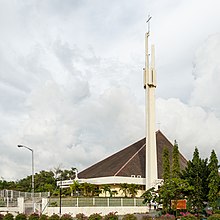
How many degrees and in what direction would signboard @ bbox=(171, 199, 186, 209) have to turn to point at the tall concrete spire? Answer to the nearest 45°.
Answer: approximately 180°

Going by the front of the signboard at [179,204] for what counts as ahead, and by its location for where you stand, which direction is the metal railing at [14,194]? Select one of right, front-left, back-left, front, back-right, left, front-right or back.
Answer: back-right

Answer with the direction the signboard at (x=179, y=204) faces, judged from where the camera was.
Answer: facing the viewer

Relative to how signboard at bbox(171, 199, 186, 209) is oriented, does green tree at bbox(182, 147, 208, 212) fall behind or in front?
behind

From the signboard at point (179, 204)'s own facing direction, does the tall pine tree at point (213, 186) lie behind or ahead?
behind

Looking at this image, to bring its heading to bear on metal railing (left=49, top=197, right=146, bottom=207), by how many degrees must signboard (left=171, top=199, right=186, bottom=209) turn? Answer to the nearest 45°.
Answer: approximately 135° to its right
